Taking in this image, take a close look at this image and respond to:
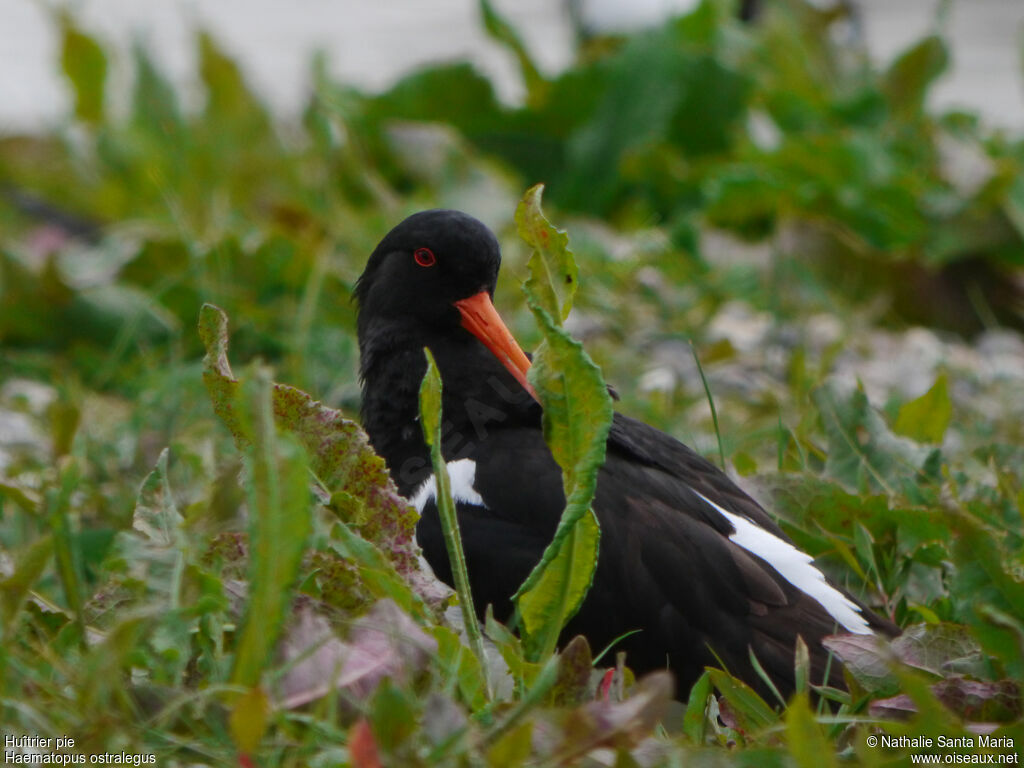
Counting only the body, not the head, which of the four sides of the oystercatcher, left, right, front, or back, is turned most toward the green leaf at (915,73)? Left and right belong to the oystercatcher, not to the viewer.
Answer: right

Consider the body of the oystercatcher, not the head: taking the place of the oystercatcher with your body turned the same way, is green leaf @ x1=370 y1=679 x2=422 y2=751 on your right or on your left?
on your left

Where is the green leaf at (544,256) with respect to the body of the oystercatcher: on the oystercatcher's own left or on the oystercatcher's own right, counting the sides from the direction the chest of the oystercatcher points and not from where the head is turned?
on the oystercatcher's own left

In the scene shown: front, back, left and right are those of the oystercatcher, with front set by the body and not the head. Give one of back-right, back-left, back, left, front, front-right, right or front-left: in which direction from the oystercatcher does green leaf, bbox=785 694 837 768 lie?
left

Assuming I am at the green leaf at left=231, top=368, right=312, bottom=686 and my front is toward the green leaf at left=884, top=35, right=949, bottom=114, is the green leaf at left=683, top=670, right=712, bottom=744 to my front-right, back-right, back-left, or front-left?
front-right

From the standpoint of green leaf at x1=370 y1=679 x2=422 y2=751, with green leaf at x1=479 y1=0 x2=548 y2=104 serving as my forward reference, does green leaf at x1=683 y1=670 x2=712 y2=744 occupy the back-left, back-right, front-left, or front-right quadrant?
front-right

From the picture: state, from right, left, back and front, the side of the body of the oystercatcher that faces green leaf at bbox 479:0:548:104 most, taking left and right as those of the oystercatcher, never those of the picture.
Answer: right

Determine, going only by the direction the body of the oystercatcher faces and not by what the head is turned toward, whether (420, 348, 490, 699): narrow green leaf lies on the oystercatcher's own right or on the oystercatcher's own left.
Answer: on the oystercatcher's own left

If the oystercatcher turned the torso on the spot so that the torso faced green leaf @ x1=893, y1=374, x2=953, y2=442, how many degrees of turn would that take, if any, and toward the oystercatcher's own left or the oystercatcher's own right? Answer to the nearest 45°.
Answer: approximately 135° to the oystercatcher's own right

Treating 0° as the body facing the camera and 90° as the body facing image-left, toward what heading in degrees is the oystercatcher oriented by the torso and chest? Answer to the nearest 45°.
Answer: approximately 90°

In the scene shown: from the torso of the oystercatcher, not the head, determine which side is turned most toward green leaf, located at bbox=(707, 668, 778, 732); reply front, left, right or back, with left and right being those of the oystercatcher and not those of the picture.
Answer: left
